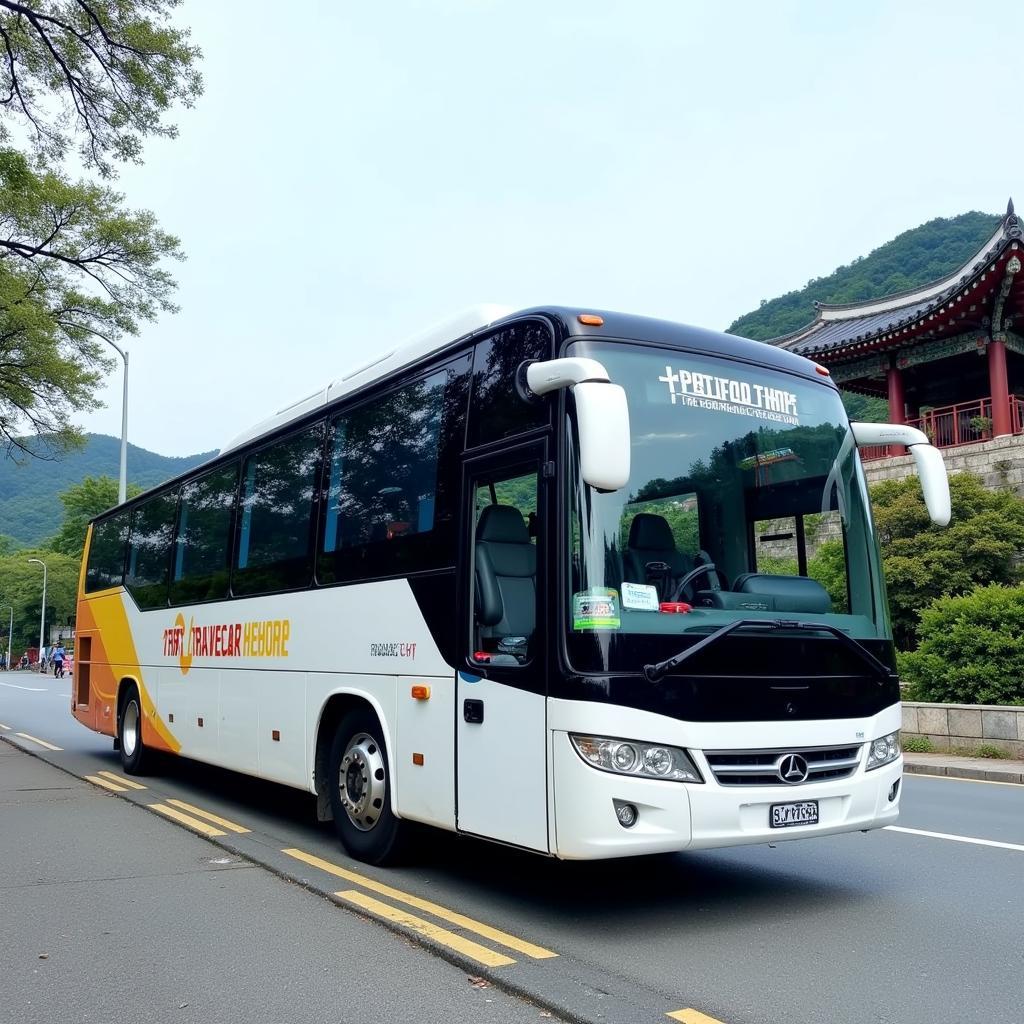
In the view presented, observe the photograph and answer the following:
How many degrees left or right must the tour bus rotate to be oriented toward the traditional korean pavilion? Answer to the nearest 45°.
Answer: approximately 90° to its left

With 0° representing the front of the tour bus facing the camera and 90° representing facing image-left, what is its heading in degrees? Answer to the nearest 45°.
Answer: approximately 315°

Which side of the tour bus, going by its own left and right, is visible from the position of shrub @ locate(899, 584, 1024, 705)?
left

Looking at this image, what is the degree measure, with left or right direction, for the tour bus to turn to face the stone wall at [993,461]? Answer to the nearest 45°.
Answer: approximately 90° to its left

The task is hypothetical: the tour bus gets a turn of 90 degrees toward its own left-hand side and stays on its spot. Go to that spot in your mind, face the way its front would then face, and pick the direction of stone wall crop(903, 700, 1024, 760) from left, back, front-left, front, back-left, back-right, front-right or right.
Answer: front

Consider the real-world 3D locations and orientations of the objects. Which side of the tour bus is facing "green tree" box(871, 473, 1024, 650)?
left

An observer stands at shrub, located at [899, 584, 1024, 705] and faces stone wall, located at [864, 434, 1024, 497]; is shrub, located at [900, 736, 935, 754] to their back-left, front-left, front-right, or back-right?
back-left
